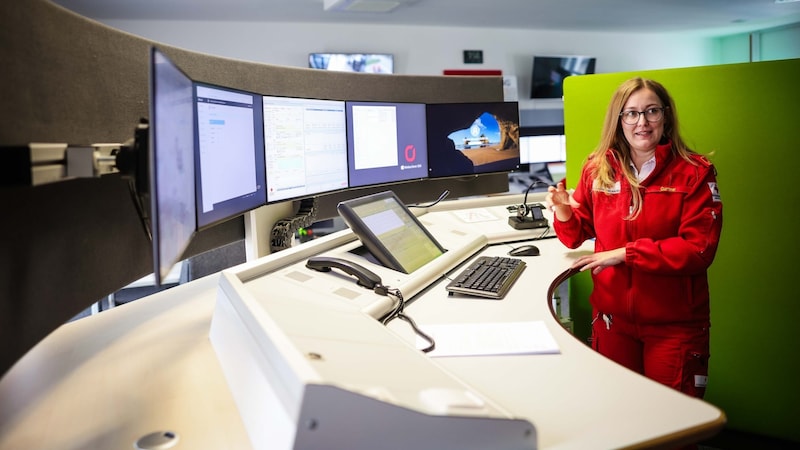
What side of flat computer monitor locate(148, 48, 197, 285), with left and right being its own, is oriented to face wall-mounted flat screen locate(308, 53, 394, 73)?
left

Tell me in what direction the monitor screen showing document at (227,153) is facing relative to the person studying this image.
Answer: facing the viewer and to the right of the viewer

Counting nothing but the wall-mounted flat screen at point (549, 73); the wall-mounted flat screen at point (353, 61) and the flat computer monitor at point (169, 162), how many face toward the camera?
2

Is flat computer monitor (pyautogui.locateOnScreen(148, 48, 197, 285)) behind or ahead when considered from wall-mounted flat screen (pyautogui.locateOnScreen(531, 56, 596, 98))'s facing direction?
ahead

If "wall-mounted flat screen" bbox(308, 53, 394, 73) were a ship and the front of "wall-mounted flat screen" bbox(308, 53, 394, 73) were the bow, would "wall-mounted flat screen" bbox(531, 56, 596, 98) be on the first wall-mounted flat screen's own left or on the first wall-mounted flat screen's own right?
on the first wall-mounted flat screen's own left

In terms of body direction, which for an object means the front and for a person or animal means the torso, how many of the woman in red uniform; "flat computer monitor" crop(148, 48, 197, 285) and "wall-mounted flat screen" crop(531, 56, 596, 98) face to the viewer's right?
1

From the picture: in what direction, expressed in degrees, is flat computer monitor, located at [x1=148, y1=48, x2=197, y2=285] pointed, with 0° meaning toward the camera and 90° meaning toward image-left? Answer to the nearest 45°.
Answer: approximately 270°

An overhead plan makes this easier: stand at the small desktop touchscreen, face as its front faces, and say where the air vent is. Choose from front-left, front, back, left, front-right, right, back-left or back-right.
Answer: back-left

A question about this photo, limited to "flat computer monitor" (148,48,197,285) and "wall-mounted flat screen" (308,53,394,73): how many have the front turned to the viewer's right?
1
